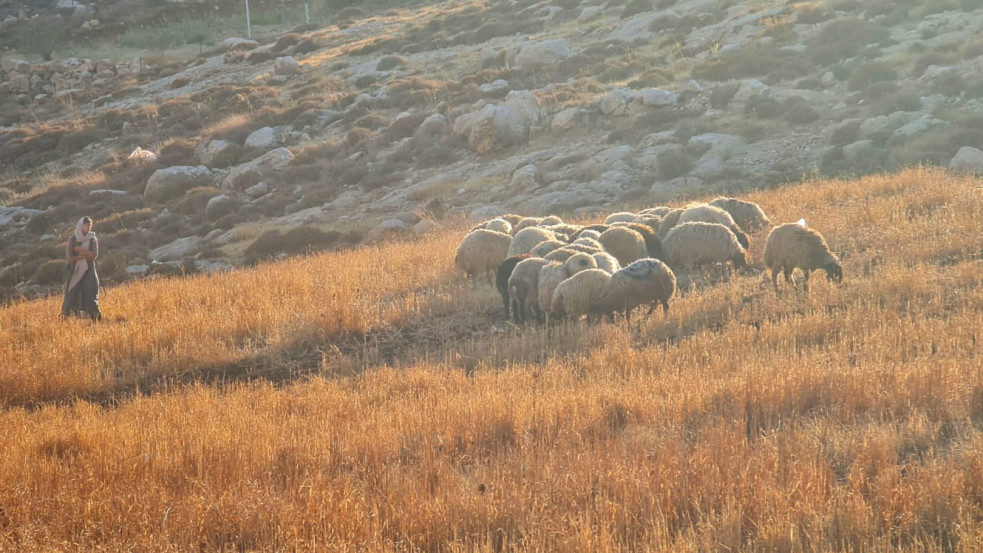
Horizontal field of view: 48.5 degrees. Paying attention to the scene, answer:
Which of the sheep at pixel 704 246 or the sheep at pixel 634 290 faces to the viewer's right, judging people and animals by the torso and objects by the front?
the sheep at pixel 704 246

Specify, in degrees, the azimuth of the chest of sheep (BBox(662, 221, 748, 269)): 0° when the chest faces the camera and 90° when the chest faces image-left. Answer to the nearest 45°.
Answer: approximately 270°

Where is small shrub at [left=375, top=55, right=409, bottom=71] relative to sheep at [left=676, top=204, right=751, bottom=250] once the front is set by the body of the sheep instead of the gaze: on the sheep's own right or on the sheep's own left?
on the sheep's own left

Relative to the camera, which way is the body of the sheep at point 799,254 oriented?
to the viewer's right

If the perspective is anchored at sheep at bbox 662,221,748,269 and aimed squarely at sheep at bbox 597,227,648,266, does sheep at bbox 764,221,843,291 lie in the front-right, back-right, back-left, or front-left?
back-left

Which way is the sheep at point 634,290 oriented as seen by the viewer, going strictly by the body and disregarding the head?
to the viewer's left

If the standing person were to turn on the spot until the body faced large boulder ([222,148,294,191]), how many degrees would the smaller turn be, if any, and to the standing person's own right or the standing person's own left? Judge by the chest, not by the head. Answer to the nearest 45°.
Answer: approximately 135° to the standing person's own left

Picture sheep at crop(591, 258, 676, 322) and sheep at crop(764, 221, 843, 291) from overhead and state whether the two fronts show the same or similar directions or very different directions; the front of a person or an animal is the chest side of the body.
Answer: very different directions

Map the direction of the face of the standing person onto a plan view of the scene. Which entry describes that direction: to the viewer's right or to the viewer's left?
to the viewer's right
